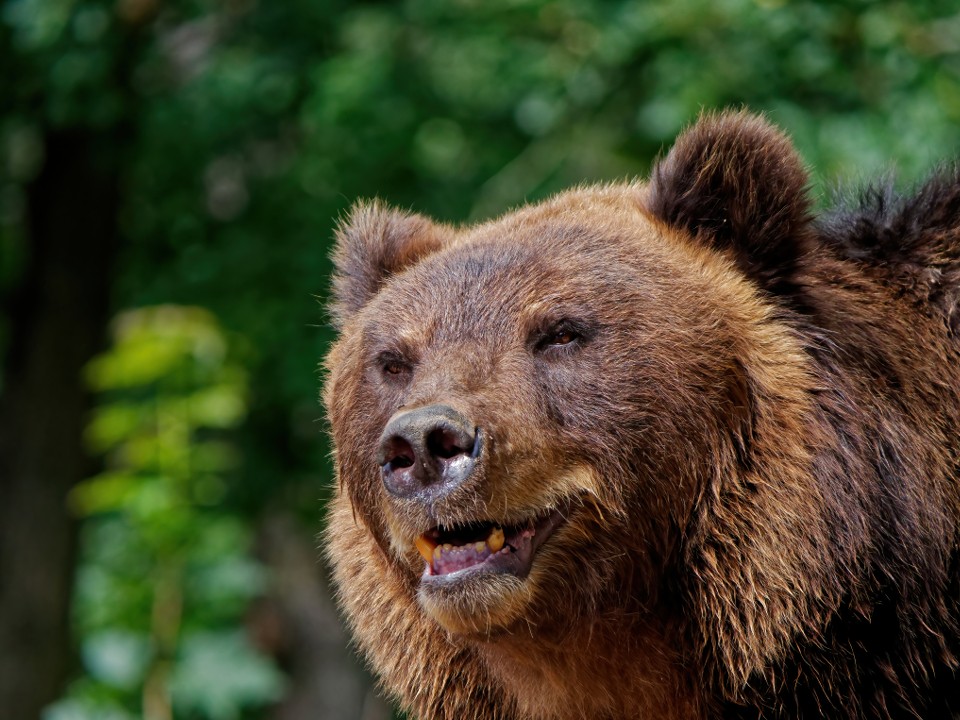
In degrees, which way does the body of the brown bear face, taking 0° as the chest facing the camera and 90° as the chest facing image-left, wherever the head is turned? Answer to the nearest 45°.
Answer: approximately 45°

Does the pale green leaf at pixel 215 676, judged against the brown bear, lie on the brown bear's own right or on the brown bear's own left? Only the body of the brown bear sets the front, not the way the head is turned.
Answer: on the brown bear's own right
